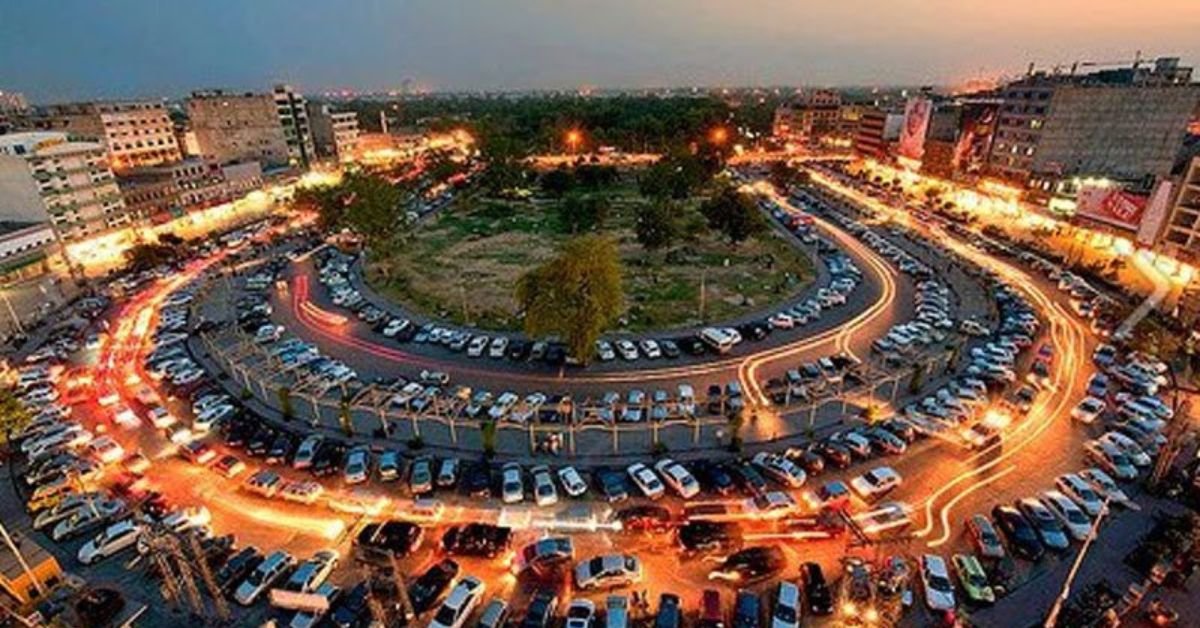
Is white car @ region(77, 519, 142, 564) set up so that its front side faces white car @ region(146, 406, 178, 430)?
no

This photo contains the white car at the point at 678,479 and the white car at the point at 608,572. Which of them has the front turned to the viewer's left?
the white car at the point at 608,572

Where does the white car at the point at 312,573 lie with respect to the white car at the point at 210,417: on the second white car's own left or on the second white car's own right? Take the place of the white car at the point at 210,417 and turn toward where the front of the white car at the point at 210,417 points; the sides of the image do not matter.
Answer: on the second white car's own right

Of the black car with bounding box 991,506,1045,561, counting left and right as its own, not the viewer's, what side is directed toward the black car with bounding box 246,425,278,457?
right

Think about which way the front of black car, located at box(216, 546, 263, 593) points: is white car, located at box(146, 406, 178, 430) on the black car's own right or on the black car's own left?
on the black car's own right

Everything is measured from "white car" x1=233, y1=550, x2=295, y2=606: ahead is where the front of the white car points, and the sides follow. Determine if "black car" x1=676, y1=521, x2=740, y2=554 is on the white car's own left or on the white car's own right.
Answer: on the white car's own left

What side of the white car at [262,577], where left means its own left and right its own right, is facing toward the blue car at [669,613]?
left

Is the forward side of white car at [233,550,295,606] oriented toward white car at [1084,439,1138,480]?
no

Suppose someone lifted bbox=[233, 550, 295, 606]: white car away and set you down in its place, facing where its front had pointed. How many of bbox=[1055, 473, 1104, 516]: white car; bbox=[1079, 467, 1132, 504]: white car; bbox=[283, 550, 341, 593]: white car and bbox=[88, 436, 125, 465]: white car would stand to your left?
3

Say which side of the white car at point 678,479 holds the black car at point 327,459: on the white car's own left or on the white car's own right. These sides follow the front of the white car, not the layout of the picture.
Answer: on the white car's own left

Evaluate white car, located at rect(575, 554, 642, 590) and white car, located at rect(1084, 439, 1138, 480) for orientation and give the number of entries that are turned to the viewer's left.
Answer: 1

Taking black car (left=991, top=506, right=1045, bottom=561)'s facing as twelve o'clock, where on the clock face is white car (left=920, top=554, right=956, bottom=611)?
The white car is roughly at 2 o'clock from the black car.

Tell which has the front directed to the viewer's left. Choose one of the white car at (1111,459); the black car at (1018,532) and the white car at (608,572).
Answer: the white car at (608,572)

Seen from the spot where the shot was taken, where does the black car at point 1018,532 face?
facing the viewer and to the right of the viewer

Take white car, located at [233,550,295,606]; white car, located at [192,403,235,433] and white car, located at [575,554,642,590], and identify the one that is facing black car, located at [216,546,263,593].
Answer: white car, located at [575,554,642,590]

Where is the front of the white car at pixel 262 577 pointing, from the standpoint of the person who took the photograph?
facing the viewer and to the left of the viewer
